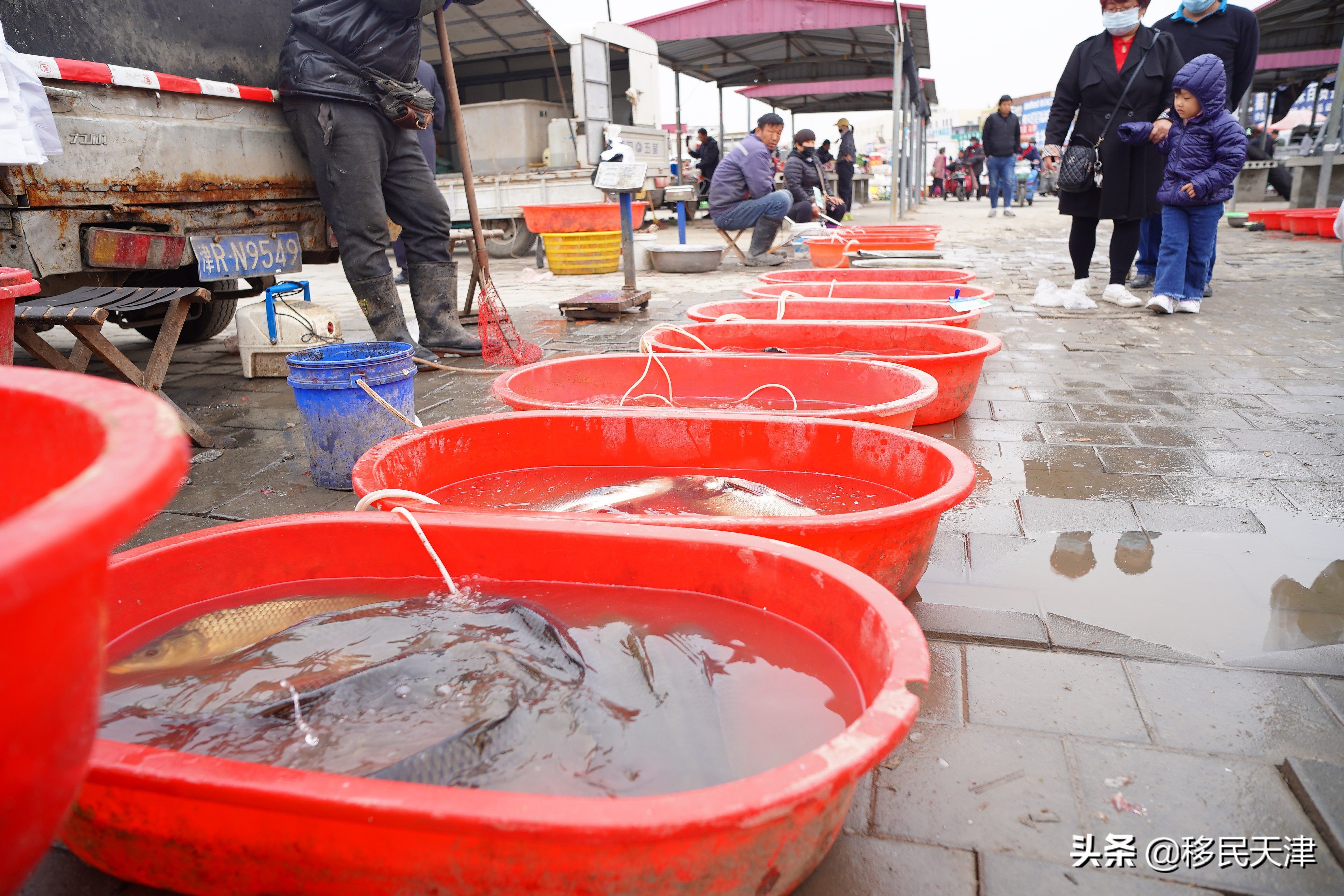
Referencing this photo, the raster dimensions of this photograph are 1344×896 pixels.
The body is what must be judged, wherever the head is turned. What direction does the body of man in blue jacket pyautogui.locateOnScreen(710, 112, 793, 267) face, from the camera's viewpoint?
to the viewer's right

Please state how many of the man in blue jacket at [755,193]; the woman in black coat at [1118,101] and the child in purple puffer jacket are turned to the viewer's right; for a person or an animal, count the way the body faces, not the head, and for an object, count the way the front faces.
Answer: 1

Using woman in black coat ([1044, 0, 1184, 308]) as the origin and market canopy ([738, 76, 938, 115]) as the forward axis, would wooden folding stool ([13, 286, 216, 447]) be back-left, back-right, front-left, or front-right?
back-left

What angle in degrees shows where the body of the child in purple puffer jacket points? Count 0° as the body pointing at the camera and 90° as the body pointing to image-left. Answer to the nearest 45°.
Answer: approximately 45°

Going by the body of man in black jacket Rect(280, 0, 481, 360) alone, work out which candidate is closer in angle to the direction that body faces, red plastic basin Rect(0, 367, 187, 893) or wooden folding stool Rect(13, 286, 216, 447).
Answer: the red plastic basin

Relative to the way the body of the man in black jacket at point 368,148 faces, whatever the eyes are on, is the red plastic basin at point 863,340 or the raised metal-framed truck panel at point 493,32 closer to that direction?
the red plastic basin

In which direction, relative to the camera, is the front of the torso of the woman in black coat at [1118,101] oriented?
toward the camera

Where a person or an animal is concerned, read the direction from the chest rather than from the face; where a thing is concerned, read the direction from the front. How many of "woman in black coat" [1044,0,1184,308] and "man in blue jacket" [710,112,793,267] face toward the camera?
1

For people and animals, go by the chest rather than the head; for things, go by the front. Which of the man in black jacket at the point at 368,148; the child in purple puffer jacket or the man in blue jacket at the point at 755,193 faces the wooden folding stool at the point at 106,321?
the child in purple puffer jacket

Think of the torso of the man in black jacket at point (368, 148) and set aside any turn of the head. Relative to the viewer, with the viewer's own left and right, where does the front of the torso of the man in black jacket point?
facing the viewer and to the right of the viewer

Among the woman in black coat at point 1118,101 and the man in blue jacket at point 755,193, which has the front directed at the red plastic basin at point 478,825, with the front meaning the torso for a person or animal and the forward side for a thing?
the woman in black coat

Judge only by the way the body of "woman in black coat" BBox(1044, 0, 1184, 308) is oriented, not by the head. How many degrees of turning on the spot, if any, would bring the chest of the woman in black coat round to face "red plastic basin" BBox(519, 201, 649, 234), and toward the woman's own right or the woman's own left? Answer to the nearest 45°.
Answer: approximately 90° to the woman's own right
